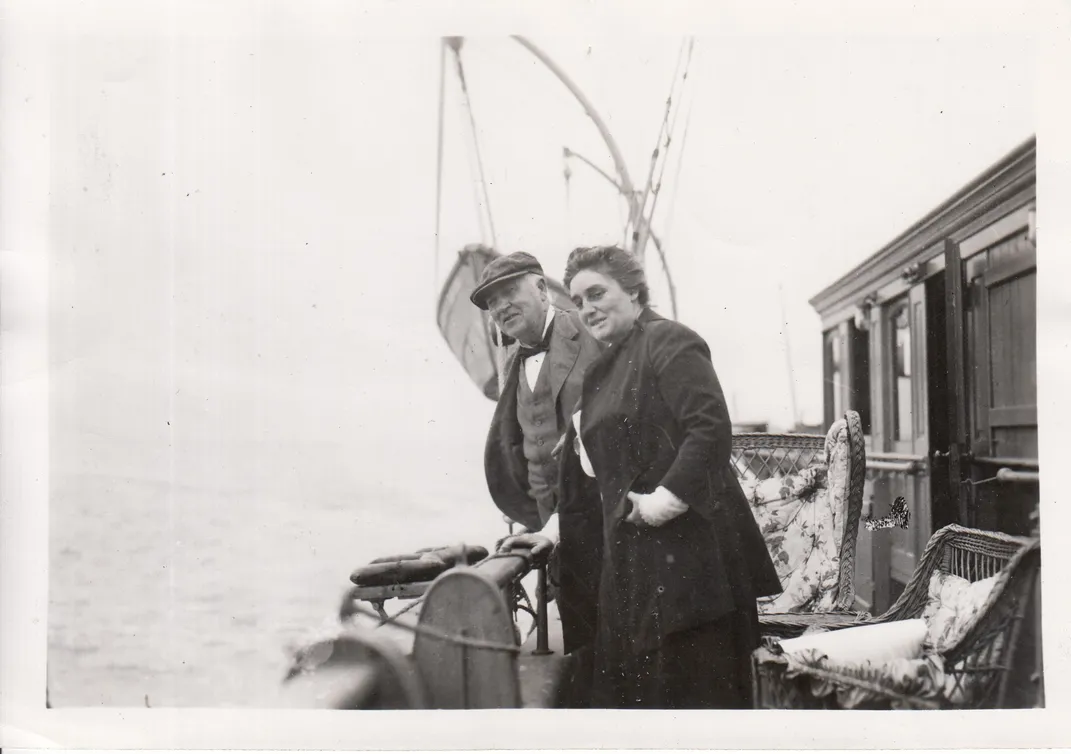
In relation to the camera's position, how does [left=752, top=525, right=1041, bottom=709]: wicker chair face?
facing the viewer and to the left of the viewer

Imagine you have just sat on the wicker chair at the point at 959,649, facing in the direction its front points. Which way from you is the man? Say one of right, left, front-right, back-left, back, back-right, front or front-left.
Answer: front-right

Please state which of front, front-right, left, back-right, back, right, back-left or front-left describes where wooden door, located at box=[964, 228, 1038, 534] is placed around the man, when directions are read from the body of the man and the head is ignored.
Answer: back-left

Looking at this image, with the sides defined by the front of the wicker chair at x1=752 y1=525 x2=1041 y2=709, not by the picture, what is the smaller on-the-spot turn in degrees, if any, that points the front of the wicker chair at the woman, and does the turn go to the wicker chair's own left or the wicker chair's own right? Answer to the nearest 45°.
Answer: approximately 45° to the wicker chair's own right

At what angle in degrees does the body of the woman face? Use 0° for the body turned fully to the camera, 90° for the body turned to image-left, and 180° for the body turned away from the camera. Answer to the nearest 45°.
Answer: approximately 45°

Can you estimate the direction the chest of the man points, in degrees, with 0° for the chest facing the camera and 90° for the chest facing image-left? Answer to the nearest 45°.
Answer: approximately 45°

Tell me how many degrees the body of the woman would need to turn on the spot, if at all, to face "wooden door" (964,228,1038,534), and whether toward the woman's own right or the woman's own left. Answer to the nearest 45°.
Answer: approximately 135° to the woman's own left

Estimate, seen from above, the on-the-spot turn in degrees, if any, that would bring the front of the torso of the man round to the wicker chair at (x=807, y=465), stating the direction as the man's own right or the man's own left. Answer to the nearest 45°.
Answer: approximately 135° to the man's own left
